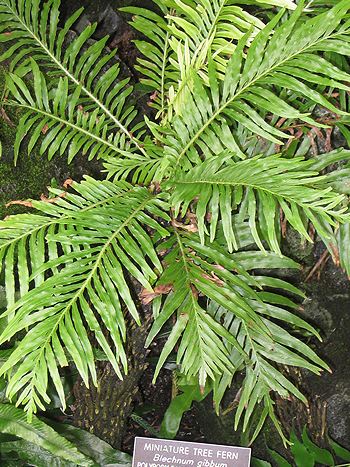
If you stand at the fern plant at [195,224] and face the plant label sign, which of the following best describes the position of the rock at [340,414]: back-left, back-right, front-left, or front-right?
front-left

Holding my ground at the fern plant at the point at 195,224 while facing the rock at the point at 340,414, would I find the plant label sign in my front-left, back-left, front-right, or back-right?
front-right

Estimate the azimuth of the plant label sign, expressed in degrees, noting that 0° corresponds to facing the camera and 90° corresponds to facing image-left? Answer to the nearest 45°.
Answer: approximately 0°

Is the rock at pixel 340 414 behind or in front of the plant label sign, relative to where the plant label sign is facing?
behind
